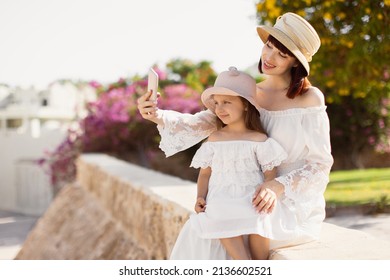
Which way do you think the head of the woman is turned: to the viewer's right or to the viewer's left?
to the viewer's left

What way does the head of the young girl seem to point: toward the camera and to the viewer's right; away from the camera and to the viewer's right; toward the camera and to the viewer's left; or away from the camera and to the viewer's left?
toward the camera and to the viewer's left

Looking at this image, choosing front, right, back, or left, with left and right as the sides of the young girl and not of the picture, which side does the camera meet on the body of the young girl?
front

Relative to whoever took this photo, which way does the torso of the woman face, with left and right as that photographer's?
facing the viewer and to the left of the viewer

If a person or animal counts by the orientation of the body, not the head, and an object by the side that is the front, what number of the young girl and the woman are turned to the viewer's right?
0
